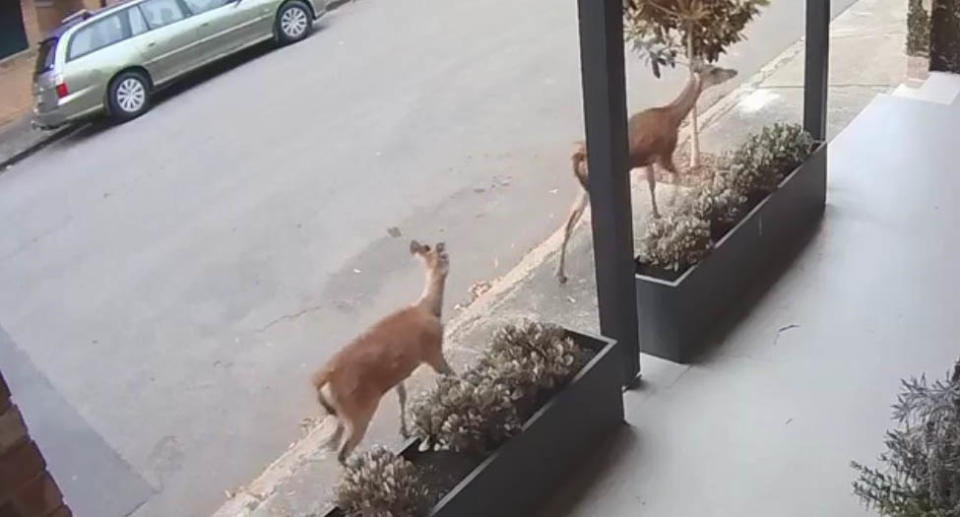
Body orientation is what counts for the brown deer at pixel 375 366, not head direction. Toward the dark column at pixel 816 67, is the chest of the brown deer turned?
yes

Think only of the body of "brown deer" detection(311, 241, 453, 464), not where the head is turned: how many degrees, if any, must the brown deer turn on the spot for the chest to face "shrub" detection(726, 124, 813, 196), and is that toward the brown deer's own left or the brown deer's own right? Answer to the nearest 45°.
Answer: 0° — it already faces it

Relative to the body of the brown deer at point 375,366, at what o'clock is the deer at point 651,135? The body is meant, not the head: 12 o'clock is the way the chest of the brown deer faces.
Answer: The deer is roughly at 12 o'clock from the brown deer.

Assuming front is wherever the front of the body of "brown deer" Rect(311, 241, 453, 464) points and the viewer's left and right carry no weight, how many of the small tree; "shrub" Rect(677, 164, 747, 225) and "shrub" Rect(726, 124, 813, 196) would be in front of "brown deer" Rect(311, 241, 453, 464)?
3

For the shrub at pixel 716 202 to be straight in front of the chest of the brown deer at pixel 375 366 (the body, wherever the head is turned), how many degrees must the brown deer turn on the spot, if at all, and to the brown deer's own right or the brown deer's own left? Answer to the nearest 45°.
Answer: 0° — it already faces it

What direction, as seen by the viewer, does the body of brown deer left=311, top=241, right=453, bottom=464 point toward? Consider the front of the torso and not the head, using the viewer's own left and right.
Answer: facing away from the viewer and to the right of the viewer

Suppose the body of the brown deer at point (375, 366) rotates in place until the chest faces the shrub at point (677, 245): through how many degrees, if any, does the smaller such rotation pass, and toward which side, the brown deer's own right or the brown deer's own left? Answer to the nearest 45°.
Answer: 0° — it already faces it

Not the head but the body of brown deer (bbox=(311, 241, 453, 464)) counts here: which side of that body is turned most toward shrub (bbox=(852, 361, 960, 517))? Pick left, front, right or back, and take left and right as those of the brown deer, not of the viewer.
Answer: right

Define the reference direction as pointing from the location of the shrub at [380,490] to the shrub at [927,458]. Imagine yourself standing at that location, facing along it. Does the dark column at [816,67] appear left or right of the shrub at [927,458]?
left

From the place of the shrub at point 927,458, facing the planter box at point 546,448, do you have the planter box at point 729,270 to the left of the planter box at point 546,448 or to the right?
right

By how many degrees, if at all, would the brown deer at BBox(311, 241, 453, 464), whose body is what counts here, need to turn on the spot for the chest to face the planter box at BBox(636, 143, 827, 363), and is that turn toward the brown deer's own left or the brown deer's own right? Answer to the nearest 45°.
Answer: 0° — it already faces it
